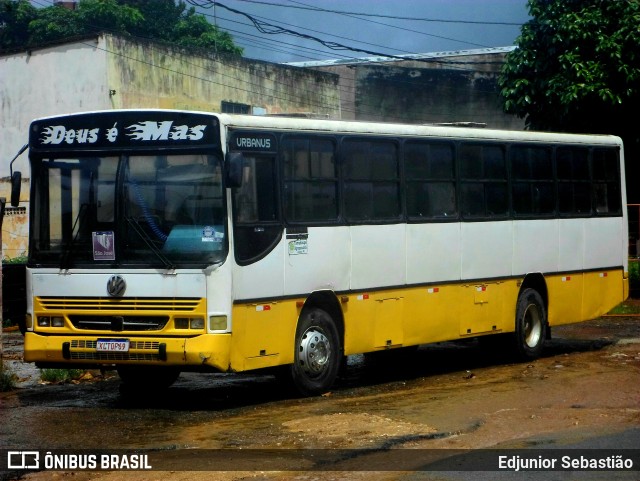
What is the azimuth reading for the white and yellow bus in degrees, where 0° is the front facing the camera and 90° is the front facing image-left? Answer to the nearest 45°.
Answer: approximately 45°

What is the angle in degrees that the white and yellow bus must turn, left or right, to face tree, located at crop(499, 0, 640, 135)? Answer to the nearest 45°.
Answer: approximately 180°
